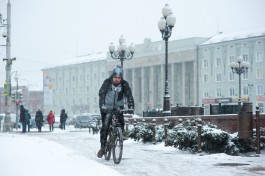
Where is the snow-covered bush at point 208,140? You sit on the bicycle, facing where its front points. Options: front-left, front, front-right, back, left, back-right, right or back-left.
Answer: back-left

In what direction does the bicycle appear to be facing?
toward the camera

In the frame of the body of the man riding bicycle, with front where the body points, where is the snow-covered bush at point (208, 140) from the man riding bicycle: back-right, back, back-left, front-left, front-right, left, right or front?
back-left

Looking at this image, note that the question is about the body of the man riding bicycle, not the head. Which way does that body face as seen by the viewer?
toward the camera
